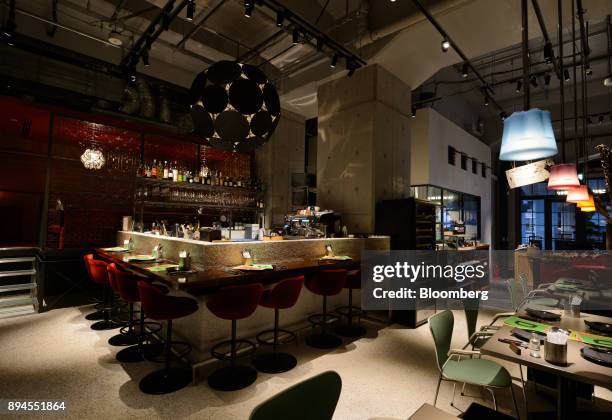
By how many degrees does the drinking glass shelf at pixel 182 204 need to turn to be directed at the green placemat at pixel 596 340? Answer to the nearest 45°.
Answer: approximately 45° to its left

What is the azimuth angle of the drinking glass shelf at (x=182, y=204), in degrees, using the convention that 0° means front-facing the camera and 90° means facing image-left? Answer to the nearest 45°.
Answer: approximately 0°

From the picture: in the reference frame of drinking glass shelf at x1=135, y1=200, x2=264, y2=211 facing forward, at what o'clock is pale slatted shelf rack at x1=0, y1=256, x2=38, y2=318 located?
The pale slatted shelf rack is roughly at 3 o'clock from the drinking glass shelf.

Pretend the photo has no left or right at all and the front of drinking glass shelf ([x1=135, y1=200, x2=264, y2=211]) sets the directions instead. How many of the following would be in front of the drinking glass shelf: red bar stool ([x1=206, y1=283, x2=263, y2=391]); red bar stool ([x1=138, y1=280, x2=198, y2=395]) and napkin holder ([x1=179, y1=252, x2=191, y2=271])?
3

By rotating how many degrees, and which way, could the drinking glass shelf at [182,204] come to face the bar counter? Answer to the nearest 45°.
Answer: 0° — it already faces it

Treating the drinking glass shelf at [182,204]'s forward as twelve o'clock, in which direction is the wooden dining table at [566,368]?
The wooden dining table is roughly at 11 o'clock from the drinking glass shelf.

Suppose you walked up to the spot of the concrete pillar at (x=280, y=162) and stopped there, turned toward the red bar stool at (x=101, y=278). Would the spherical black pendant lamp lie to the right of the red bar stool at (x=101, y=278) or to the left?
left

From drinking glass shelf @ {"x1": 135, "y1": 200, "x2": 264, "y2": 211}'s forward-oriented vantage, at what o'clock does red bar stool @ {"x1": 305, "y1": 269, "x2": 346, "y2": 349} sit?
The red bar stool is roughly at 11 o'clock from the drinking glass shelf.

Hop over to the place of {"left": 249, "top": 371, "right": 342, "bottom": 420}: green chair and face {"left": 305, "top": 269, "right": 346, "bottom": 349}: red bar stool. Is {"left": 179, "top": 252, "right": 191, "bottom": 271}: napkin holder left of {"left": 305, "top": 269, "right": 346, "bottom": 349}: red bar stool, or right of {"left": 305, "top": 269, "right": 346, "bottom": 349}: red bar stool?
left

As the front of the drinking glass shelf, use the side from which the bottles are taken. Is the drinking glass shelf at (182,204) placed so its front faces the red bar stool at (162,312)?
yes

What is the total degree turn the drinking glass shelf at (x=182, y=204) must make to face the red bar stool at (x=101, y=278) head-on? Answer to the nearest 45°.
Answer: approximately 45° to its right

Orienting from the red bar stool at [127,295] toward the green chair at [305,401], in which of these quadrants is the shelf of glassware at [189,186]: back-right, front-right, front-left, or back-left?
back-left
